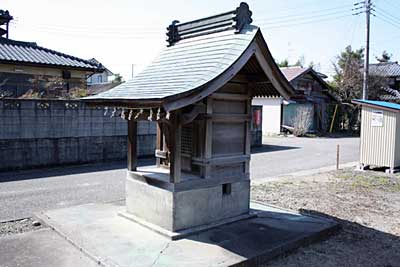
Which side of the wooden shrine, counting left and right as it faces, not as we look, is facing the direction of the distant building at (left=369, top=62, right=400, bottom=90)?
back

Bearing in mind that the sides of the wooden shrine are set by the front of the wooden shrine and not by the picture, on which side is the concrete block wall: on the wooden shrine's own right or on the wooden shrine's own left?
on the wooden shrine's own right

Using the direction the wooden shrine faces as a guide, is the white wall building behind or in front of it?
behind

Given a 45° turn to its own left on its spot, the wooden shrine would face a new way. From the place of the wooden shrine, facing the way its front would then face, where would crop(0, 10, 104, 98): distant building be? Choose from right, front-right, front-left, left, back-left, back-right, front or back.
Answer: back-right

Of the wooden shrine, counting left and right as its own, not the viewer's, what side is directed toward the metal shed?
back

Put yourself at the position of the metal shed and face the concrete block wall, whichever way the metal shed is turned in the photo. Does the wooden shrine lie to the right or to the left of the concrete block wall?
left

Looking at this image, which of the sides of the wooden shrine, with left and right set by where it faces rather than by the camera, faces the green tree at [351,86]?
back

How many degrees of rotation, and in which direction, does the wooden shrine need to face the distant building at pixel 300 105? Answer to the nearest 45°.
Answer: approximately 135° to its right

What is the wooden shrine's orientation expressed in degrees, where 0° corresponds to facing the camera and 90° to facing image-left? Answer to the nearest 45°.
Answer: approximately 45°

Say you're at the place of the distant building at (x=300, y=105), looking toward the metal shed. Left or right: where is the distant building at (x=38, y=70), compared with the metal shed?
right
